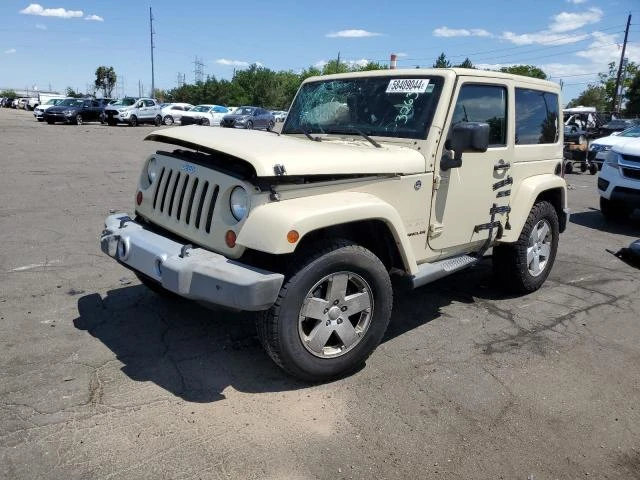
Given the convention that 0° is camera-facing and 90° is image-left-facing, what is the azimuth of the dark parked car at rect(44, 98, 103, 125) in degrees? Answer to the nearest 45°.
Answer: approximately 45°

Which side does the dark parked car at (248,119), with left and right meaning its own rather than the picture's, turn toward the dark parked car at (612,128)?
left

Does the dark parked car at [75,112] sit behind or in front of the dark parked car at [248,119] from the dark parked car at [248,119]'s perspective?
in front

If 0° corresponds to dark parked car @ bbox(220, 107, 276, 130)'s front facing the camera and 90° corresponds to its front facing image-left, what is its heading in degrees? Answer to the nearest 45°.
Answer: approximately 45°

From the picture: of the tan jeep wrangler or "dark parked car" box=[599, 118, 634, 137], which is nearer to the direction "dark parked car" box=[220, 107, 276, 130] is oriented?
the tan jeep wrangler

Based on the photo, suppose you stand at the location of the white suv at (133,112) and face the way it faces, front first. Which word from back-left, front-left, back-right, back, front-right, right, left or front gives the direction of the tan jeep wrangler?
front-left

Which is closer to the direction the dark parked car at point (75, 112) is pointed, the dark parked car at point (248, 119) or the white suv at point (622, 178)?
the white suv

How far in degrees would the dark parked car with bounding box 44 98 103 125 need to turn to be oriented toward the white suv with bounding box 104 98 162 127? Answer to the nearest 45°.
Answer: approximately 135° to its left

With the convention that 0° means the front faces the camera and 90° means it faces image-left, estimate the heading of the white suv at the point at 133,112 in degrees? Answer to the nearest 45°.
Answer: approximately 45°

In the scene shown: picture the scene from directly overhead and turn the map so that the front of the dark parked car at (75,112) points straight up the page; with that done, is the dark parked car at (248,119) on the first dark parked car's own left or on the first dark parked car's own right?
on the first dark parked car's own left
